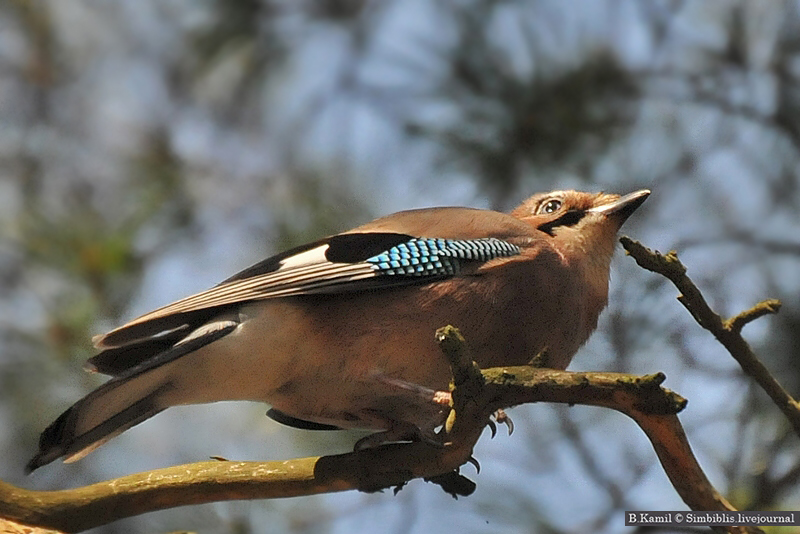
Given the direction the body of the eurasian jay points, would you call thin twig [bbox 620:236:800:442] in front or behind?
in front

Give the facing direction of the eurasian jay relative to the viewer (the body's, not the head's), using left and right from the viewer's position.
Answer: facing to the right of the viewer
